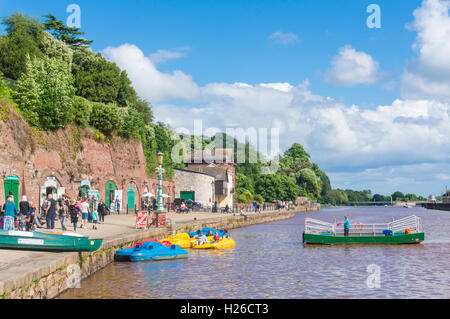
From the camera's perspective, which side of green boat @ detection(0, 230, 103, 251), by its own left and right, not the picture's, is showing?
right

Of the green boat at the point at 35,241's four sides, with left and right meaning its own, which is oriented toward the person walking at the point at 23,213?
left

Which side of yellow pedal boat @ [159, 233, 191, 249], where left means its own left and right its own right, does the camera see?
left

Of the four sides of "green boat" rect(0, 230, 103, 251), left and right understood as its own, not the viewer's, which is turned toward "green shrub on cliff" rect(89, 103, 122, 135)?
left

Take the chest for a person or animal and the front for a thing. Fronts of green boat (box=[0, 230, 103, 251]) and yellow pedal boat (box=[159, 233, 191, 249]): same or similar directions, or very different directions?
very different directions
